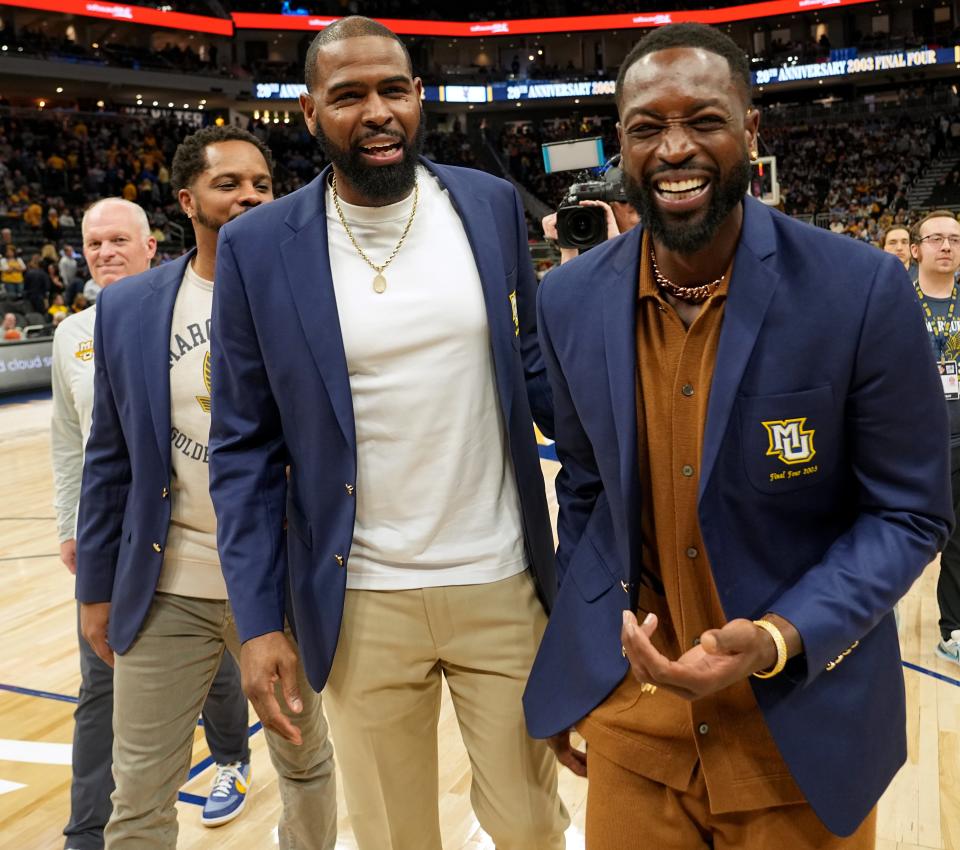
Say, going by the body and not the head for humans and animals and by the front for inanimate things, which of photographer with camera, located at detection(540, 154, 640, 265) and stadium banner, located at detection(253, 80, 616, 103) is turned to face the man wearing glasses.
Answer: the stadium banner

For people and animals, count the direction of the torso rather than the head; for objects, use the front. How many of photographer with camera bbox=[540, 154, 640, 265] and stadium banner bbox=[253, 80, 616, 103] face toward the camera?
2

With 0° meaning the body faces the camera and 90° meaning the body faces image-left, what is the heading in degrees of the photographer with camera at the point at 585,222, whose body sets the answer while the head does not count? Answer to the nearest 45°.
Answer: approximately 0°

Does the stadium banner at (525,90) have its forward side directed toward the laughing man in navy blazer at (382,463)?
yes

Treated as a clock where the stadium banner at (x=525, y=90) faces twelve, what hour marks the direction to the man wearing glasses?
The man wearing glasses is roughly at 12 o'clock from the stadium banner.

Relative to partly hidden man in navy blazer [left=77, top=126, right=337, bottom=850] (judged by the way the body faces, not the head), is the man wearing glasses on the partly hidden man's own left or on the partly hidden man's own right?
on the partly hidden man's own left

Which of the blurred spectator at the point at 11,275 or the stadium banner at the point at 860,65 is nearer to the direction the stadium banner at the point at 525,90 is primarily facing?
the blurred spectator

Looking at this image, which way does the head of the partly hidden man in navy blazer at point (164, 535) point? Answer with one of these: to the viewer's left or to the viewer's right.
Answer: to the viewer's right

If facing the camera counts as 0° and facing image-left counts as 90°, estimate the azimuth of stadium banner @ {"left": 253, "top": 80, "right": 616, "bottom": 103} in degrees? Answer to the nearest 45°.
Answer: approximately 0°
